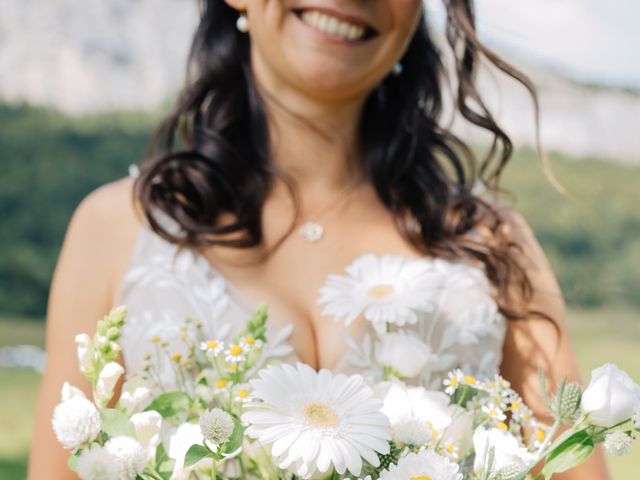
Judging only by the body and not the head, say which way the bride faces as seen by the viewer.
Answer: toward the camera
